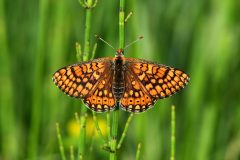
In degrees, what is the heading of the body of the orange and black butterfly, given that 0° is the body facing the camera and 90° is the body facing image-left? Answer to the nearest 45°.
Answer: approximately 180°
